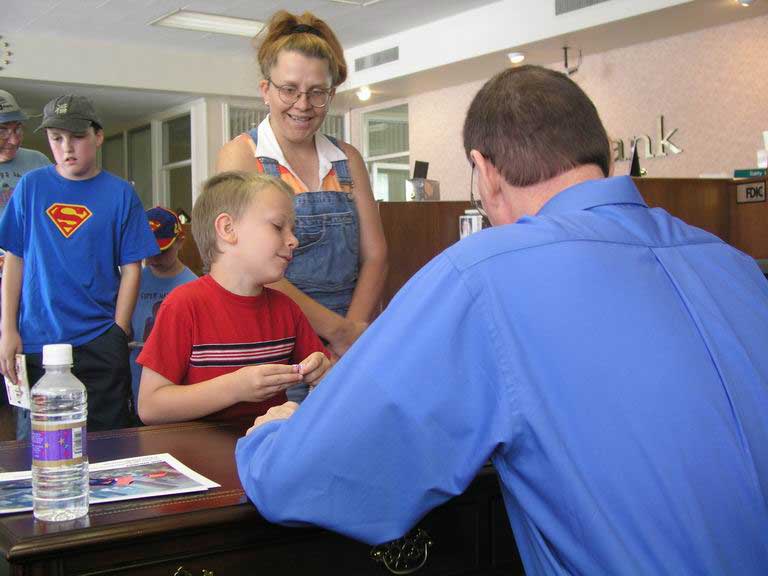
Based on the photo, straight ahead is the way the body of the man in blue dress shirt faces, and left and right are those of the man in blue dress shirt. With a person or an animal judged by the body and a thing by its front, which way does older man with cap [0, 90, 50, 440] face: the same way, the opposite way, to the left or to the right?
the opposite way

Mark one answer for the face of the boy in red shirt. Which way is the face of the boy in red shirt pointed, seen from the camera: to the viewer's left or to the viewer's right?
to the viewer's right

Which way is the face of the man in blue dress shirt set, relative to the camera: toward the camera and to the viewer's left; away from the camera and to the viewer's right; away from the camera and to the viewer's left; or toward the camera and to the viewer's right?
away from the camera and to the viewer's left

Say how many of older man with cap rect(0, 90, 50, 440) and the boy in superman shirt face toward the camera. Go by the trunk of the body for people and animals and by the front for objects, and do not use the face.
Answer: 2

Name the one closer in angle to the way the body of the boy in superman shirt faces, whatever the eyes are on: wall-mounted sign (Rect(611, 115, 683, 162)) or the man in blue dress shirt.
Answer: the man in blue dress shirt

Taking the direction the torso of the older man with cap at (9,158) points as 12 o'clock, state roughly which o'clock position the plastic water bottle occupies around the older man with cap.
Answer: The plastic water bottle is roughly at 12 o'clock from the older man with cap.

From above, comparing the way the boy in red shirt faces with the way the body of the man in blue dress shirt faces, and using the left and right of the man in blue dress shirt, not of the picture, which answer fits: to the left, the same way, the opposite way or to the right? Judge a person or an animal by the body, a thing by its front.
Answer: the opposite way

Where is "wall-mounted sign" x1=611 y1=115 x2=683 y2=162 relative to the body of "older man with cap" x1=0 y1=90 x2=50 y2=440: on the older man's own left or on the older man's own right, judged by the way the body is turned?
on the older man's own left

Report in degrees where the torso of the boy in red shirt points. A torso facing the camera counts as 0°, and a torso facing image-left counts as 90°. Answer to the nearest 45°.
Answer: approximately 315°

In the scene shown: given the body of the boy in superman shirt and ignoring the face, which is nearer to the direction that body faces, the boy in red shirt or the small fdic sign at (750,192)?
the boy in red shirt

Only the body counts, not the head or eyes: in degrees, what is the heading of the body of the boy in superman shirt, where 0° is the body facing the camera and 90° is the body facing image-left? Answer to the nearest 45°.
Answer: approximately 0°

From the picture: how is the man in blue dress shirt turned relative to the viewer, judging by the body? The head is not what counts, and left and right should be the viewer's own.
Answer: facing away from the viewer and to the left of the viewer
